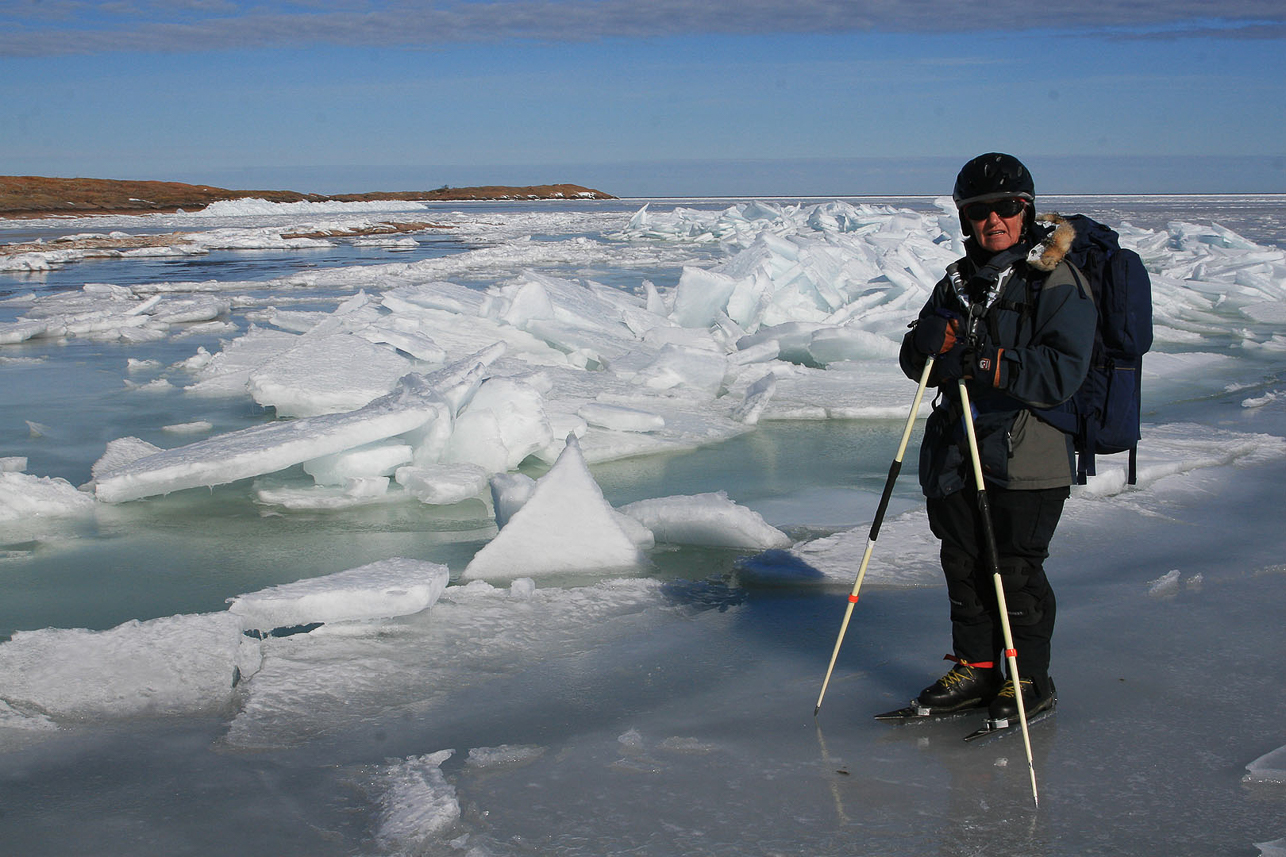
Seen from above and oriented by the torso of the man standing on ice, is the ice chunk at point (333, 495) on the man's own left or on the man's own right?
on the man's own right

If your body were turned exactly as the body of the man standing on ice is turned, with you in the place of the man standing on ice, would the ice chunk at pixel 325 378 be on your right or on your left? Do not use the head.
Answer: on your right

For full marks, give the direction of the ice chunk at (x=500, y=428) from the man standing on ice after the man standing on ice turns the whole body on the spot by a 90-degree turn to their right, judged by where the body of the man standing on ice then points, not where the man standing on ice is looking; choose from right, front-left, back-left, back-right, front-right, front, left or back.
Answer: front

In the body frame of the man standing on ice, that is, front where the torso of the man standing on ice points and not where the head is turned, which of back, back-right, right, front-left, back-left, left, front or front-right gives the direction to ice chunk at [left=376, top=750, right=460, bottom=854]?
front

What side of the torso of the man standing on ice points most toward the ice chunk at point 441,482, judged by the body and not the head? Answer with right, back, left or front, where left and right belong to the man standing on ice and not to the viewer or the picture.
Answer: right

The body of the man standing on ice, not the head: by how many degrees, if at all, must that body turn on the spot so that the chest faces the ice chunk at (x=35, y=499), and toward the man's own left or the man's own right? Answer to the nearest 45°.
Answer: approximately 45° to the man's own right

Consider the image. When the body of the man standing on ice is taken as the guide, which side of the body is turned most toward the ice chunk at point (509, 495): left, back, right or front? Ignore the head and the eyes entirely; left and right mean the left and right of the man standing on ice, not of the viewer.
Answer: right

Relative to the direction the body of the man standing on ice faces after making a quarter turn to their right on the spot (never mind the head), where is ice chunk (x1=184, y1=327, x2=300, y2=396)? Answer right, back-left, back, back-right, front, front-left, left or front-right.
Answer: front

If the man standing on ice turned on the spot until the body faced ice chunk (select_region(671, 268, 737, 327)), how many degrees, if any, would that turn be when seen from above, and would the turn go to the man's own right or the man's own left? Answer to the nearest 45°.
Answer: approximately 135° to the man's own right

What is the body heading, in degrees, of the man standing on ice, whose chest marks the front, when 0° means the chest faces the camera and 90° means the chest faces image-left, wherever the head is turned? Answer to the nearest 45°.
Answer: approximately 45°

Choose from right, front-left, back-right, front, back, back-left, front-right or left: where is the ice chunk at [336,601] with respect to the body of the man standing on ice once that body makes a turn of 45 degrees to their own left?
right

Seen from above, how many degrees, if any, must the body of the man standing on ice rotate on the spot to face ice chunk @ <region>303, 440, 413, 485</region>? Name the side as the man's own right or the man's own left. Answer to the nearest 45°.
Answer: approximately 90° to the man's own right
